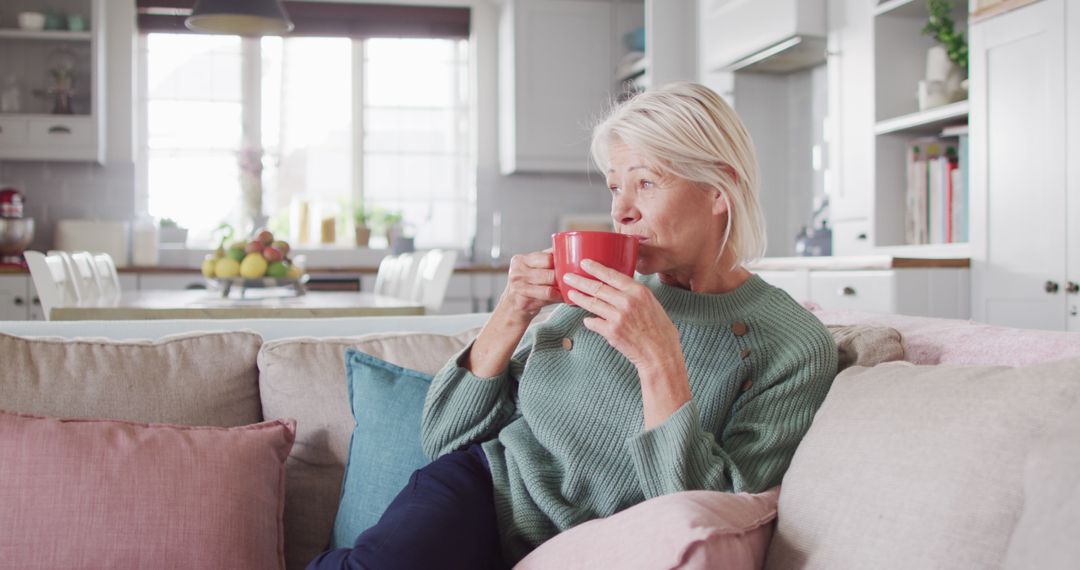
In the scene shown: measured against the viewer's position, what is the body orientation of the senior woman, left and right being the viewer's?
facing the viewer and to the left of the viewer

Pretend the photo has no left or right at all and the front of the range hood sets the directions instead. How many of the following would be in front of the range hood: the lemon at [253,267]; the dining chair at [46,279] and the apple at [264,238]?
3

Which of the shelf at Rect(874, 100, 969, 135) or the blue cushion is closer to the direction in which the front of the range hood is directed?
the blue cushion

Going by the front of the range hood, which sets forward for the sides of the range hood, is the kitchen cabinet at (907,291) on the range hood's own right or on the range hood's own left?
on the range hood's own left

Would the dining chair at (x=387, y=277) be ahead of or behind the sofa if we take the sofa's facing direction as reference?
behind

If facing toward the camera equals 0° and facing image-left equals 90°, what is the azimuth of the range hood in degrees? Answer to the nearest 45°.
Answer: approximately 45°

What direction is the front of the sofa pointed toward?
toward the camera

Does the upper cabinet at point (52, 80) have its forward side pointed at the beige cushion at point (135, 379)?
yes

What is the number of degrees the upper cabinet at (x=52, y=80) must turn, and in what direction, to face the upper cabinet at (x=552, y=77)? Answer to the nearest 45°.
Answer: approximately 90° to its left

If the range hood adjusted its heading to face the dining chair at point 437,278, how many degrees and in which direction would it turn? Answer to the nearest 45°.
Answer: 0° — it already faces it

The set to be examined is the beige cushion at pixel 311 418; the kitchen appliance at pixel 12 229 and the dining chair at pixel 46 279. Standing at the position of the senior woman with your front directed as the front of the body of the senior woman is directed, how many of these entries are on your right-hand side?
3

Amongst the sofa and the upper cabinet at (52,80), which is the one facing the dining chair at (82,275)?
the upper cabinet

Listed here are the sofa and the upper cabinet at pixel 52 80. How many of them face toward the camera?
2

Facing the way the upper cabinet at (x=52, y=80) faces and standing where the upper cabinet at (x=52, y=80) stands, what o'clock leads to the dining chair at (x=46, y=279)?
The dining chair is roughly at 12 o'clock from the upper cabinet.
